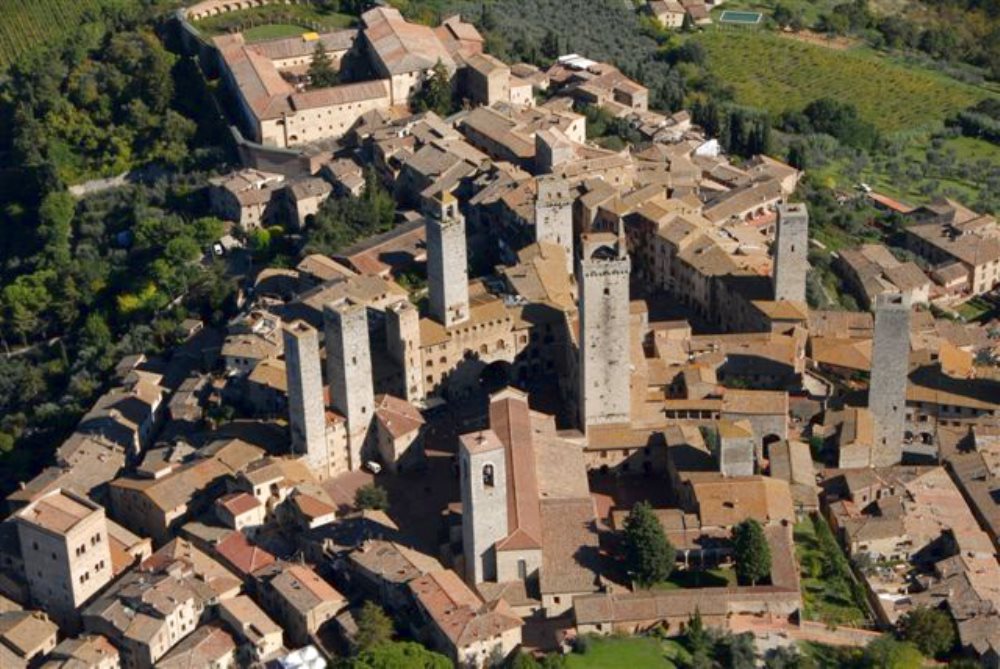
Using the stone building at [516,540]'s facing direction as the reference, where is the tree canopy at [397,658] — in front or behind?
behind

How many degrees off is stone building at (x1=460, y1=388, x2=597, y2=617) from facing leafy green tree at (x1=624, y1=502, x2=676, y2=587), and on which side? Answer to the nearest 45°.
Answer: approximately 90° to its right

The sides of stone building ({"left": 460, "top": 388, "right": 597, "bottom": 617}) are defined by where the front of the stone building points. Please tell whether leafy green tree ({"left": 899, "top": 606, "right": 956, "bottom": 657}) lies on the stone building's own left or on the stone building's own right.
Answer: on the stone building's own right

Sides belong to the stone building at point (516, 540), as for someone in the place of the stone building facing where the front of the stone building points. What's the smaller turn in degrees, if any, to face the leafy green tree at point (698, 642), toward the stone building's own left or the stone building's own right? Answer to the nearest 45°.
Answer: approximately 135° to the stone building's own right

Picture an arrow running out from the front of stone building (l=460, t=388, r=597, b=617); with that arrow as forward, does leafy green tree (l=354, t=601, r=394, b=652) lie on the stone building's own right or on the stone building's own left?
on the stone building's own left

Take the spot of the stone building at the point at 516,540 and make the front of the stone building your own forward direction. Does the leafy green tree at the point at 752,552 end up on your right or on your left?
on your right

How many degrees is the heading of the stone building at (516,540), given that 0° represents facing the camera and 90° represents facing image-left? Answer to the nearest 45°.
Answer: approximately 180°

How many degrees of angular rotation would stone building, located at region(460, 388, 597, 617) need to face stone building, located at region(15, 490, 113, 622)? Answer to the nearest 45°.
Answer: approximately 90° to its left

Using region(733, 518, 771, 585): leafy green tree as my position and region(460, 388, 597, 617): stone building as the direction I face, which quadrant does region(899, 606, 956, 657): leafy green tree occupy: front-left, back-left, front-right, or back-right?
back-left
